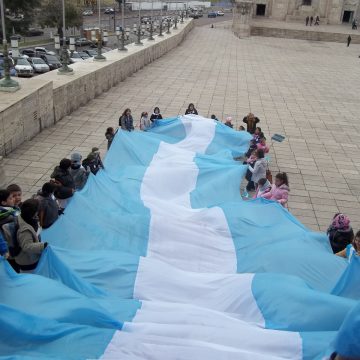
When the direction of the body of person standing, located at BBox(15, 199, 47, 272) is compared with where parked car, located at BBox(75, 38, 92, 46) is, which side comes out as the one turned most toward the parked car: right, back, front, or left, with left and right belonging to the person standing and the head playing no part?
left

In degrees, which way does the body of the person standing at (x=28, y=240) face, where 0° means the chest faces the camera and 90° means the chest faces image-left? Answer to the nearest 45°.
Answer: approximately 270°

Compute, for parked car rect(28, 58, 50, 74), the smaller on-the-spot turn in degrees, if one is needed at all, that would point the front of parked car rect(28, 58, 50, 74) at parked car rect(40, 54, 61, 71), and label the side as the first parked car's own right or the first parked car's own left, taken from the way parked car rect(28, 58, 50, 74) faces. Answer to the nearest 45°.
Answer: approximately 90° to the first parked car's own left

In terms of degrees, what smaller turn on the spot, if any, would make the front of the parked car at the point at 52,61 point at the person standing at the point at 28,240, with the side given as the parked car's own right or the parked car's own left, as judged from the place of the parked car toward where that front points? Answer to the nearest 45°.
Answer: approximately 45° to the parked car's own right

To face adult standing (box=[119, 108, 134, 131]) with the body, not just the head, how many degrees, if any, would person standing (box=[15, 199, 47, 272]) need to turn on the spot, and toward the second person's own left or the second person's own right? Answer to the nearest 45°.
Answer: approximately 90° to the second person's own left

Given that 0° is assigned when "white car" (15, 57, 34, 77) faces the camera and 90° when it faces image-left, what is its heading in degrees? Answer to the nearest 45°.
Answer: approximately 315°

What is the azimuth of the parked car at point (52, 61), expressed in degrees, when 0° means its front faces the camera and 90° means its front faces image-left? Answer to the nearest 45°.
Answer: approximately 315°
